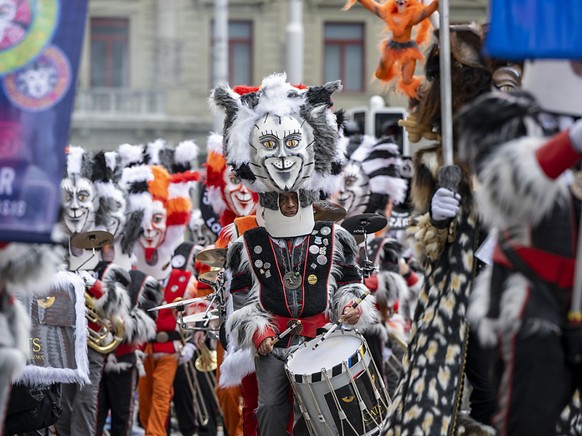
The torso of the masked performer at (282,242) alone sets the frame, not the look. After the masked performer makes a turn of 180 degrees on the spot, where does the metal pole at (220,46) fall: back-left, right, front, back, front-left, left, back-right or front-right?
front

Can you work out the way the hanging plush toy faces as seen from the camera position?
facing the viewer

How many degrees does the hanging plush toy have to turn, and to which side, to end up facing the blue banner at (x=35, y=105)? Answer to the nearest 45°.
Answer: approximately 45° to its right

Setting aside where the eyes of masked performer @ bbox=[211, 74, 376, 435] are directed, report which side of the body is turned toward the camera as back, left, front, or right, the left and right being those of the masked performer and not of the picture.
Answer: front

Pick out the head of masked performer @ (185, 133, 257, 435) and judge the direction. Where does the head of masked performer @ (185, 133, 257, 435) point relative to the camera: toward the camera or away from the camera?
toward the camera

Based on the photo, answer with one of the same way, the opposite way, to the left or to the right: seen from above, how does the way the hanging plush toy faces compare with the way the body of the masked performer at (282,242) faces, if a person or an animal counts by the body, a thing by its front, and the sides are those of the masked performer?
the same way

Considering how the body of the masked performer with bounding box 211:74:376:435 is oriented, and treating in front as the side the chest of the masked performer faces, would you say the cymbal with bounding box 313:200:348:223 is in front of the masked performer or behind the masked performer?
behind

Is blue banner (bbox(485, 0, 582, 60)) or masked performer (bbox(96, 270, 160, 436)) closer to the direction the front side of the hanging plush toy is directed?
the blue banner

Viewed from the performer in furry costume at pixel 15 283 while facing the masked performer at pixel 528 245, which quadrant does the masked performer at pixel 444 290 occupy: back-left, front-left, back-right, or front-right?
front-left

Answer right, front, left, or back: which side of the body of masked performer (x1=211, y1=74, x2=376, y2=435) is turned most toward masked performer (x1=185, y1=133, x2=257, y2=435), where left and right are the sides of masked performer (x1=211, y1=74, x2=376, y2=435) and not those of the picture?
back

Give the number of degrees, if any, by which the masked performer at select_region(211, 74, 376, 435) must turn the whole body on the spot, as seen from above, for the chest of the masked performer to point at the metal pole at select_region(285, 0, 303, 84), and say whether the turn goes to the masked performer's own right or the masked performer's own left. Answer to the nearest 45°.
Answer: approximately 180°

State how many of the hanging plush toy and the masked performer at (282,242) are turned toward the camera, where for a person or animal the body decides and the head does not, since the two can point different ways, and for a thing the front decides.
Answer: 2

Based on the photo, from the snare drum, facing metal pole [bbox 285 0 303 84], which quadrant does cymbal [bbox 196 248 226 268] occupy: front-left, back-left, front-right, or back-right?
front-left

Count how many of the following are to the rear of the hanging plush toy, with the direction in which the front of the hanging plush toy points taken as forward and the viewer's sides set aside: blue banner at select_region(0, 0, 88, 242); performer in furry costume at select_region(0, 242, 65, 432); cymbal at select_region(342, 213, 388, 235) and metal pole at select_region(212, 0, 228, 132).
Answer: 2

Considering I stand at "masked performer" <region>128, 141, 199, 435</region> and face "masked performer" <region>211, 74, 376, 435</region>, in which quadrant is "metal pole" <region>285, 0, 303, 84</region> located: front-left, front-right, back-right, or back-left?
back-left
